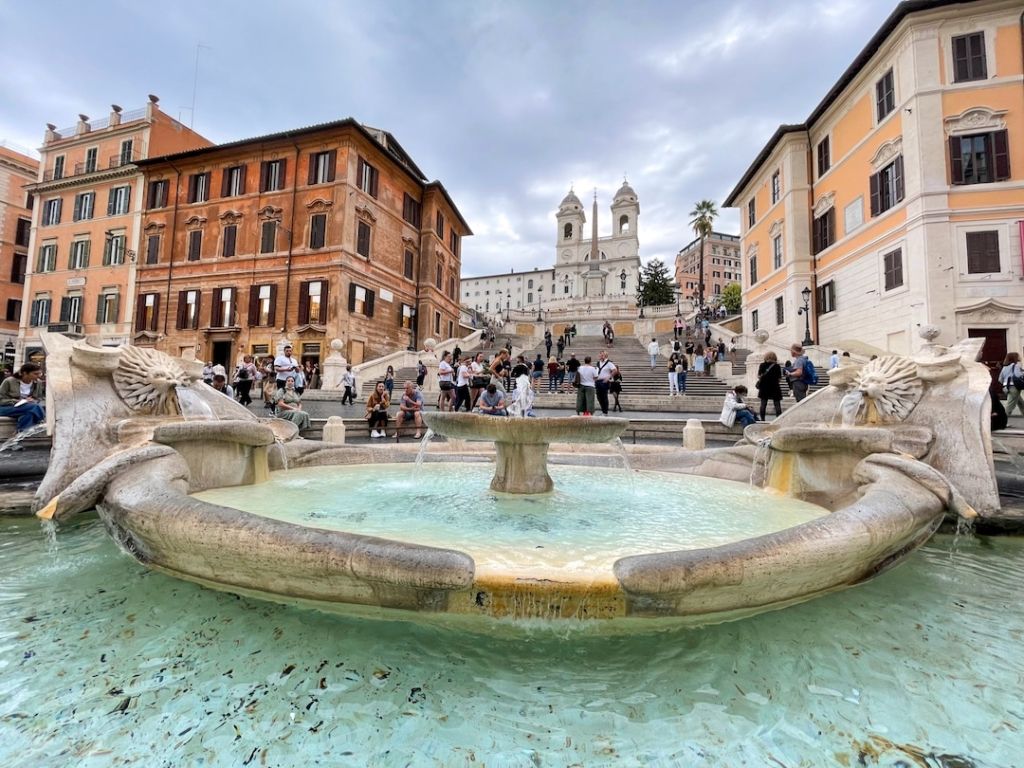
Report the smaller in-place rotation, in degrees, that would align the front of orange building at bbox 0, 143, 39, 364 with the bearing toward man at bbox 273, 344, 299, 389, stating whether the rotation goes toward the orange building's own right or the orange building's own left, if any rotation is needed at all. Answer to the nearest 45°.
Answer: approximately 45° to the orange building's own right

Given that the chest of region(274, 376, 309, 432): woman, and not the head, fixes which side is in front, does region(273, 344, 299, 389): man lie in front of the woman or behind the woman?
behind

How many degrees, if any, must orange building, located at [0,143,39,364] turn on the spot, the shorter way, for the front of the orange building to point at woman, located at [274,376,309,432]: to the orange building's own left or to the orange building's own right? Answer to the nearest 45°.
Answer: approximately 45° to the orange building's own right

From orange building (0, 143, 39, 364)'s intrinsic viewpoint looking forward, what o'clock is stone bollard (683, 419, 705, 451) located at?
The stone bollard is roughly at 1 o'clock from the orange building.

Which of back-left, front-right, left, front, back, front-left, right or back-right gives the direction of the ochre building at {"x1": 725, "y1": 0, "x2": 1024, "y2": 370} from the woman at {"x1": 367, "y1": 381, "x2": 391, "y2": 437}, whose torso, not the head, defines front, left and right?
left

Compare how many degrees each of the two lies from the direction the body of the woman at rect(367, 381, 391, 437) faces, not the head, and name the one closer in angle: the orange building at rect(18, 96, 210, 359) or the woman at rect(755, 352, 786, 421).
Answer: the woman

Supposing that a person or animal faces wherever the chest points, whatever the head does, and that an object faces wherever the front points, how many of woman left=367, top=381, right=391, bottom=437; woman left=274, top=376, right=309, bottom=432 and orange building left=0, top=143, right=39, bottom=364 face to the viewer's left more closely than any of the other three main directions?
0

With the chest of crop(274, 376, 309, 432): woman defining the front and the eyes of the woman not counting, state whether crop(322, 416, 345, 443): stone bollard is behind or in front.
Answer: in front

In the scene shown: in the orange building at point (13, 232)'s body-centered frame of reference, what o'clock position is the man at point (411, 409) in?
The man is roughly at 1 o'clock from the orange building.

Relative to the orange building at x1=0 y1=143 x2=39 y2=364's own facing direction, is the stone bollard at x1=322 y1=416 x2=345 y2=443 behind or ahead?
ahead

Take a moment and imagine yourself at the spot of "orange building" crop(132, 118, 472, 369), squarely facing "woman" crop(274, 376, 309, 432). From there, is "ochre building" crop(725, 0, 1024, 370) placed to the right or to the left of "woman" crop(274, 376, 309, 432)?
left

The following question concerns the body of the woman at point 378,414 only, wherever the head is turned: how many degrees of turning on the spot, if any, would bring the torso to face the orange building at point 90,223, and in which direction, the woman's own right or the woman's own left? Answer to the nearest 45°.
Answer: approximately 135° to the woman's own right

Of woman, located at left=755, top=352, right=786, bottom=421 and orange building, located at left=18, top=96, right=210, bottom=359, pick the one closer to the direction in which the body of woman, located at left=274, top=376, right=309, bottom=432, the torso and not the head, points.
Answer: the woman

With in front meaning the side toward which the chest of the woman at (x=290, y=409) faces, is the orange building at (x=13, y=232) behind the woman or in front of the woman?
behind

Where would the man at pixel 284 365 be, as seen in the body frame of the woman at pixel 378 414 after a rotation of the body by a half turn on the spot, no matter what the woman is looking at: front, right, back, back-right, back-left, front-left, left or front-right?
front-left

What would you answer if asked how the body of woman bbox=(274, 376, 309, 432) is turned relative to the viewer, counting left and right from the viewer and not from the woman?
facing the viewer and to the right of the viewer

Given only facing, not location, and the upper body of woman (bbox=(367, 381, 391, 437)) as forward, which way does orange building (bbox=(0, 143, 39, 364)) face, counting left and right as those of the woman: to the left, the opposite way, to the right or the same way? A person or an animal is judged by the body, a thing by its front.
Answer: to the left

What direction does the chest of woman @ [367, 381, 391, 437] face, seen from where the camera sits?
toward the camera
